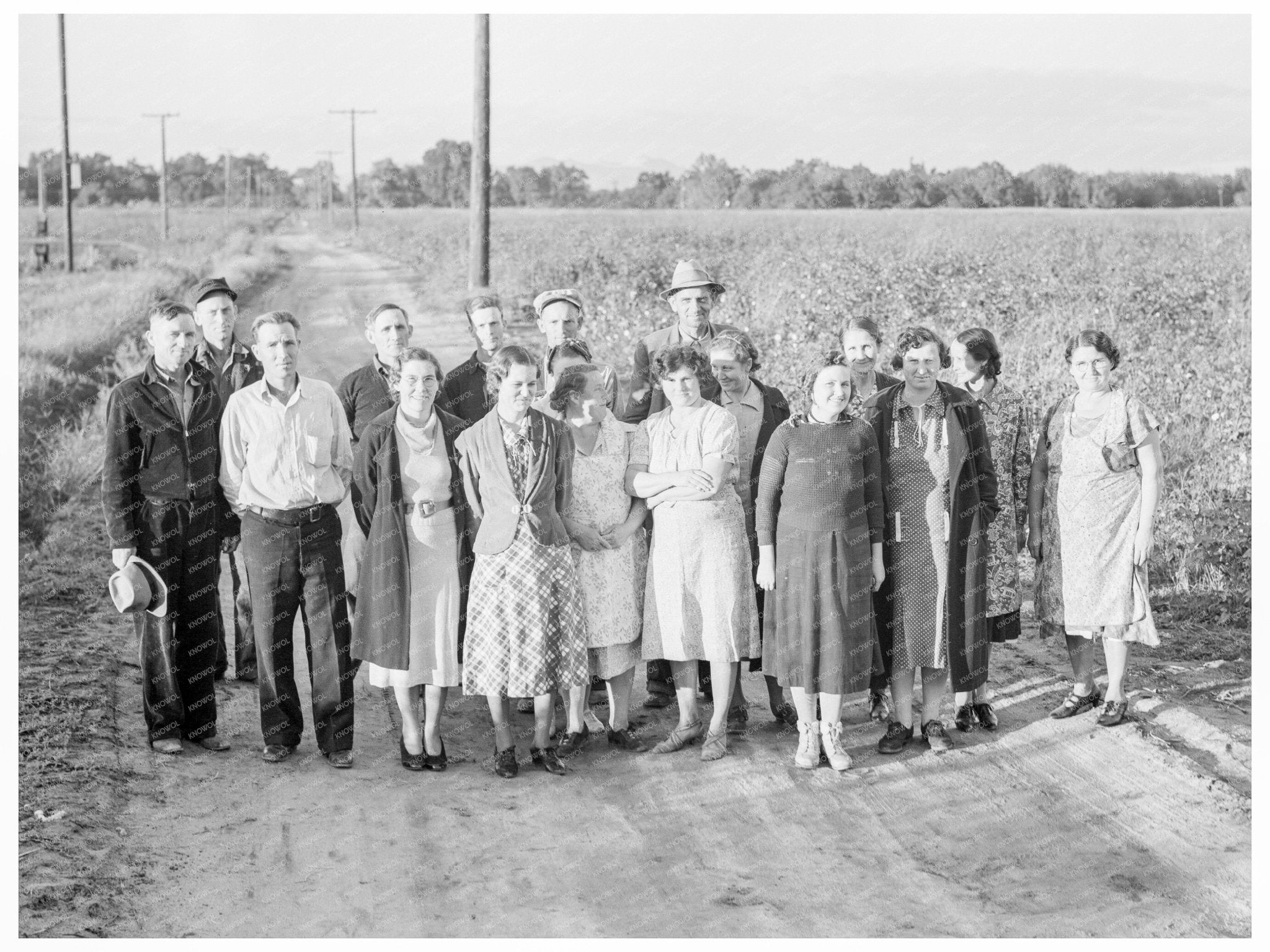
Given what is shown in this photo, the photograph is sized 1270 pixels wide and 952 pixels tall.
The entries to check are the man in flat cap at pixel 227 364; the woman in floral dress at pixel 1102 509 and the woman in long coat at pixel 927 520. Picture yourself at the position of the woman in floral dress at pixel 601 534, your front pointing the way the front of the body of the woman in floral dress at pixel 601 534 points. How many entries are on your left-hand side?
2

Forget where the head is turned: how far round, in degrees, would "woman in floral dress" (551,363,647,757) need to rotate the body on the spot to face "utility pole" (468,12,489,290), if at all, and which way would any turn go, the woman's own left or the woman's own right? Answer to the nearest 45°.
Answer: approximately 180°

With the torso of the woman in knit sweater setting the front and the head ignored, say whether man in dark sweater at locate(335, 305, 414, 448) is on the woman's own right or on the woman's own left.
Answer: on the woman's own right

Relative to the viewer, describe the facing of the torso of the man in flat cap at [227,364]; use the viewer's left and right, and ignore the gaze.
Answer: facing the viewer

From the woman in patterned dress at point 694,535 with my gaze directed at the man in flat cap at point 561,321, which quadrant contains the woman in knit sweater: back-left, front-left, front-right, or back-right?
back-right

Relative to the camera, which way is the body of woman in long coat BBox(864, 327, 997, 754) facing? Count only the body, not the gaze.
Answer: toward the camera

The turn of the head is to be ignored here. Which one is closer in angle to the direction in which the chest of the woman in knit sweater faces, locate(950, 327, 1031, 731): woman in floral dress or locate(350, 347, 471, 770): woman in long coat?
the woman in long coat

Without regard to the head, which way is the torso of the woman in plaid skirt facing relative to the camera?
toward the camera
